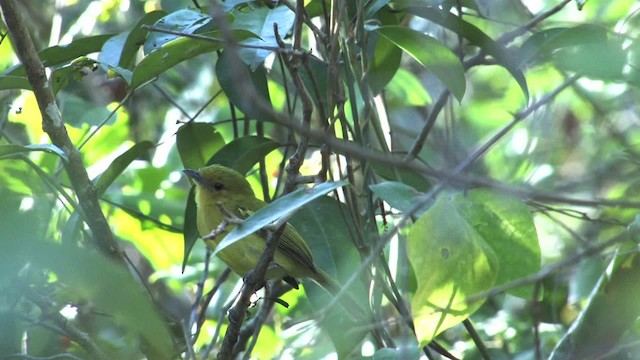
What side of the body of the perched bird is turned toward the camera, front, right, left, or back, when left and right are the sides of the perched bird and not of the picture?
left

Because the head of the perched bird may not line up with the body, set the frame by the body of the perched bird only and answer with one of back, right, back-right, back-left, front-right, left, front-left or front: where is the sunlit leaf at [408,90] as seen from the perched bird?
back
